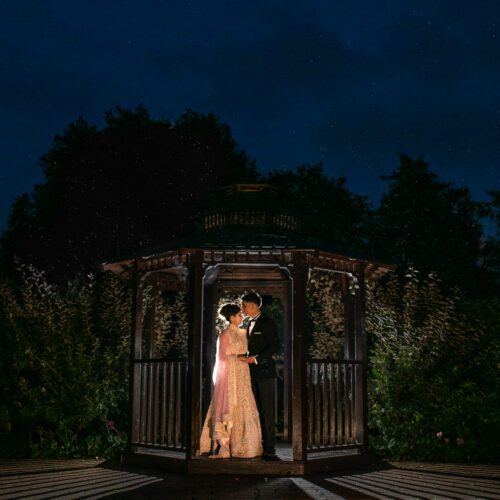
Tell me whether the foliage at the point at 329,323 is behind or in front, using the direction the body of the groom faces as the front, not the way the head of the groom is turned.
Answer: behind

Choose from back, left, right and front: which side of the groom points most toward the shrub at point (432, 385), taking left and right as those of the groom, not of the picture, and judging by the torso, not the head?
back

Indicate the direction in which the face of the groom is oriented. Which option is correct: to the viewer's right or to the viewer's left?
to the viewer's left

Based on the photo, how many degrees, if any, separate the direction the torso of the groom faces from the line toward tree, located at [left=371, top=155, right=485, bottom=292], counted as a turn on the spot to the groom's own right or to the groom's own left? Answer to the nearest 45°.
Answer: approximately 135° to the groom's own right

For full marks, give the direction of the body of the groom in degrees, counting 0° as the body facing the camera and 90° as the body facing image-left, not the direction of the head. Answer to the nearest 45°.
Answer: approximately 45°

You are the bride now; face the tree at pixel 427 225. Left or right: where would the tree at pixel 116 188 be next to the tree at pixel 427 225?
left

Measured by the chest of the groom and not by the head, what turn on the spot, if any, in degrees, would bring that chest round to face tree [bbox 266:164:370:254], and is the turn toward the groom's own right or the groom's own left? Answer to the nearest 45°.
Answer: approximately 135° to the groom's own right
